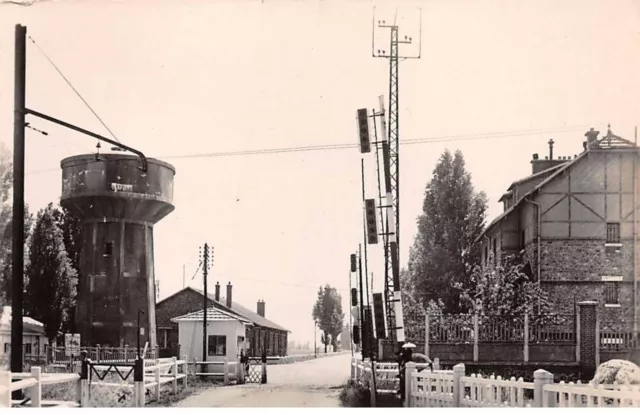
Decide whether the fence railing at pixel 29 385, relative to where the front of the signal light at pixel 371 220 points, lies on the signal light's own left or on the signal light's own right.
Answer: on the signal light's own right

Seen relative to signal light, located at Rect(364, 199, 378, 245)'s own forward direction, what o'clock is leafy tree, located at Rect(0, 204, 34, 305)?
The leafy tree is roughly at 3 o'clock from the signal light.

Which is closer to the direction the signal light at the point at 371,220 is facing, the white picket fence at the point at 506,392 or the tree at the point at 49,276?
the white picket fence

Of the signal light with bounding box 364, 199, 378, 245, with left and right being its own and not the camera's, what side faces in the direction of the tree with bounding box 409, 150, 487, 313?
back

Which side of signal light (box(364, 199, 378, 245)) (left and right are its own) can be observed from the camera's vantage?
front

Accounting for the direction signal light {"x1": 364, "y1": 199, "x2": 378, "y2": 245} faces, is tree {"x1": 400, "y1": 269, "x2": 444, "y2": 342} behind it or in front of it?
behind

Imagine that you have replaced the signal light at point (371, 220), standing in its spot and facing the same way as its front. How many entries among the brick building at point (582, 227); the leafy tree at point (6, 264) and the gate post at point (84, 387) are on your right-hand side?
2

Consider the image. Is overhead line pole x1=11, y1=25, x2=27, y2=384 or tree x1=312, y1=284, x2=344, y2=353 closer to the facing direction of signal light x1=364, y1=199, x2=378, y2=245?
the overhead line pole
